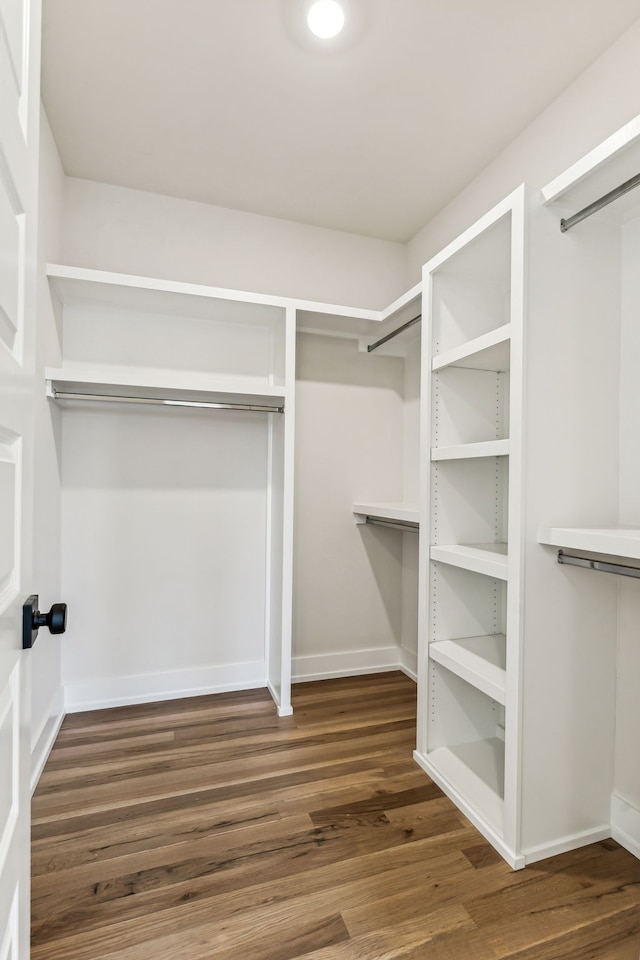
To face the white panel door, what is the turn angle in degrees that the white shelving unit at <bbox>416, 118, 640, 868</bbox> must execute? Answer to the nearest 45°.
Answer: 0° — it already faces it

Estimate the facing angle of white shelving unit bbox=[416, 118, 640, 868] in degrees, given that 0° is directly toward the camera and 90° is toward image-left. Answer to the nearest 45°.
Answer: approximately 45°

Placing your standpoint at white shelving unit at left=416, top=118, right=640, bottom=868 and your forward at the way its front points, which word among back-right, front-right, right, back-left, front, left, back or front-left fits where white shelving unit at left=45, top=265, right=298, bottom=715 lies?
front-right
